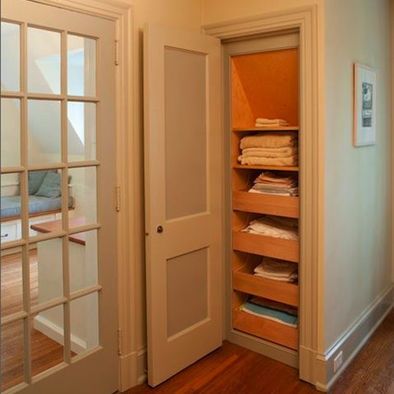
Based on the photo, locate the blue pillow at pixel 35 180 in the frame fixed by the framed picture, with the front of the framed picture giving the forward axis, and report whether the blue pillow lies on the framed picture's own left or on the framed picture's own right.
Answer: on the framed picture's own right
